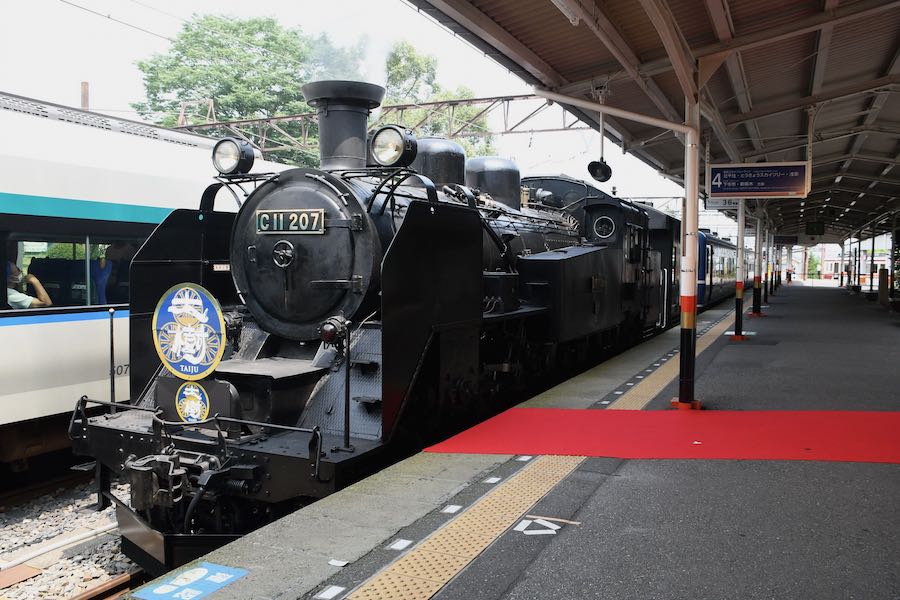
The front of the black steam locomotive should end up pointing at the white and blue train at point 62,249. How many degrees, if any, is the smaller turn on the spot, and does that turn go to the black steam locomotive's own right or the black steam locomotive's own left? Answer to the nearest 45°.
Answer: approximately 90° to the black steam locomotive's own right

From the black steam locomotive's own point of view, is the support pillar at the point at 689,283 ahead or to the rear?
to the rear

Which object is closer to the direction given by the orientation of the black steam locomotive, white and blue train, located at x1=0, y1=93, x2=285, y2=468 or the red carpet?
the white and blue train

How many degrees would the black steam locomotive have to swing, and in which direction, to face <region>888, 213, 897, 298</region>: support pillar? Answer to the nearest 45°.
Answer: approximately 180°

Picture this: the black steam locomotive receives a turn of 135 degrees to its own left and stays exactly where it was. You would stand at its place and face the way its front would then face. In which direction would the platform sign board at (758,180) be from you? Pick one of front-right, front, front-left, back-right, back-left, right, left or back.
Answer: front-left

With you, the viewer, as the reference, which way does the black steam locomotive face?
facing the viewer and to the left of the viewer

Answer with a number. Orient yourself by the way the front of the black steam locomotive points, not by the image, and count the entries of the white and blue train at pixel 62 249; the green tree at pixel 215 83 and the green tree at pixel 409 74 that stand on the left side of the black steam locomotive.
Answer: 0

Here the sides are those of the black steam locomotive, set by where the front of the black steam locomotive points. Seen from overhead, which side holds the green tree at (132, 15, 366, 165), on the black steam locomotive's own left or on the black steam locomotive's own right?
on the black steam locomotive's own right

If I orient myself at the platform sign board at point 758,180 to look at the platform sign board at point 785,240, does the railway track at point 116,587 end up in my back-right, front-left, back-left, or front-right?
back-left

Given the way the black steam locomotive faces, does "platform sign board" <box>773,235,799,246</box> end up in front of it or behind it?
behind
